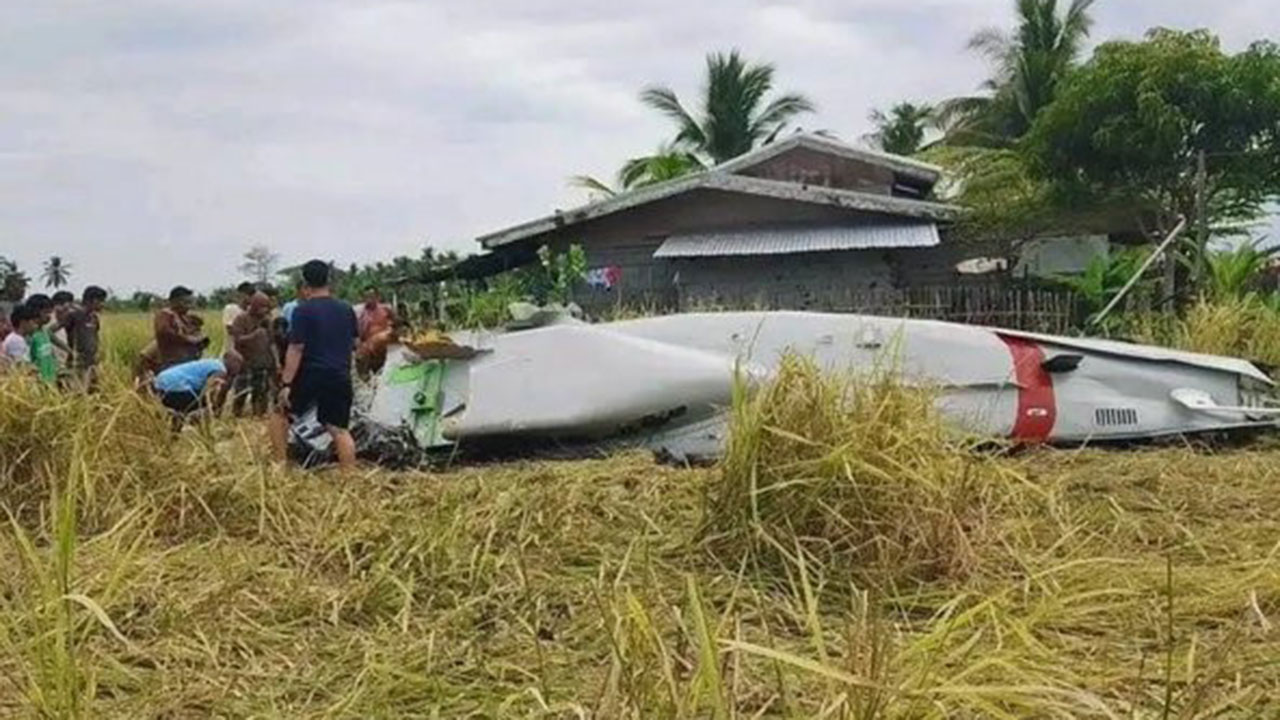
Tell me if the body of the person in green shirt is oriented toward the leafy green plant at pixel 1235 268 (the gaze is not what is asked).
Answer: yes

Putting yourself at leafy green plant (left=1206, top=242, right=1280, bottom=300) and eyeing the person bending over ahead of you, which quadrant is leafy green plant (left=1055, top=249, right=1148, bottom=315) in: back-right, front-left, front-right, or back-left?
front-right

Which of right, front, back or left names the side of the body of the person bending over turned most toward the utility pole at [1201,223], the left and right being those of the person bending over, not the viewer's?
front

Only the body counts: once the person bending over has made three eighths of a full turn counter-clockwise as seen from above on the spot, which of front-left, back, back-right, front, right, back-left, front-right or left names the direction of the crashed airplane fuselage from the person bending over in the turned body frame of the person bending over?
back

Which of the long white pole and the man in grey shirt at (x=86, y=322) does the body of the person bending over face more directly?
the long white pole

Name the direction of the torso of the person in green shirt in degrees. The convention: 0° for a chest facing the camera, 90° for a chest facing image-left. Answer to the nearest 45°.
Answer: approximately 270°

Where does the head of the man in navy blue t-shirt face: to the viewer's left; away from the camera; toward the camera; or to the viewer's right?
away from the camera

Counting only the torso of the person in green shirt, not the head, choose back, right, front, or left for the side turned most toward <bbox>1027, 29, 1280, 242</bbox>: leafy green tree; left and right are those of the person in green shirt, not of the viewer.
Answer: front

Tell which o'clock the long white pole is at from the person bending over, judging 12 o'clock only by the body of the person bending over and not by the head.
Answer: The long white pole is roughly at 12 o'clock from the person bending over.

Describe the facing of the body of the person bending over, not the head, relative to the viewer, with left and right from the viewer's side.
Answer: facing to the right of the viewer

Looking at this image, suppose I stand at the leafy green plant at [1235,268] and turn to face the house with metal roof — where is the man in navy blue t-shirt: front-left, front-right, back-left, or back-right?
front-left
